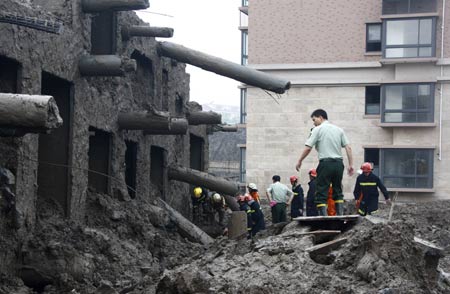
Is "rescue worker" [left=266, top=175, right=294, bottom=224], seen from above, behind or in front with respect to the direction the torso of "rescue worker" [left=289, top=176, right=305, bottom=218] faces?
in front

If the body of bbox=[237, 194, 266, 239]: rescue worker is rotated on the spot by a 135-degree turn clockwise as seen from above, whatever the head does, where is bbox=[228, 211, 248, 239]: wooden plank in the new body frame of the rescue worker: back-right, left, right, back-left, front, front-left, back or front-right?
back-left

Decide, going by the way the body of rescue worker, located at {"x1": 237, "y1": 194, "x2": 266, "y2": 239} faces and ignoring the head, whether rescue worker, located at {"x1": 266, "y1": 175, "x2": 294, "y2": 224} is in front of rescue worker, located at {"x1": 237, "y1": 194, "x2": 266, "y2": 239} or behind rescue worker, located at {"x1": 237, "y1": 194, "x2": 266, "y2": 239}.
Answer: behind

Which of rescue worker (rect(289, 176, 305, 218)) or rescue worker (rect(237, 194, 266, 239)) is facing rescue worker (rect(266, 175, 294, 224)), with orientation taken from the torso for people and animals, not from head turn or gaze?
rescue worker (rect(289, 176, 305, 218))

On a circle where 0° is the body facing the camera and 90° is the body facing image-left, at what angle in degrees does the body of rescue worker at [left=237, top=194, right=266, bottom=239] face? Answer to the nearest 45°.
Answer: approximately 90°

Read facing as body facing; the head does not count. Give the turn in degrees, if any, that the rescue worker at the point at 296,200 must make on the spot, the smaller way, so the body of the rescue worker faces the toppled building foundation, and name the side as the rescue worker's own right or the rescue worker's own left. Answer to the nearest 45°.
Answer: approximately 45° to the rescue worker's own left

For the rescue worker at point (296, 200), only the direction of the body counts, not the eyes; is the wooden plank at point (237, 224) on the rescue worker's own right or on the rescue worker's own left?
on the rescue worker's own left

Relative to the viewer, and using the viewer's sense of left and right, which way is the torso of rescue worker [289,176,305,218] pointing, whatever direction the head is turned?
facing to the left of the viewer

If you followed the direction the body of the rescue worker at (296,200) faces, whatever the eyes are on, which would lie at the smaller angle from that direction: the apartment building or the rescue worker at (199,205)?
the rescue worker
